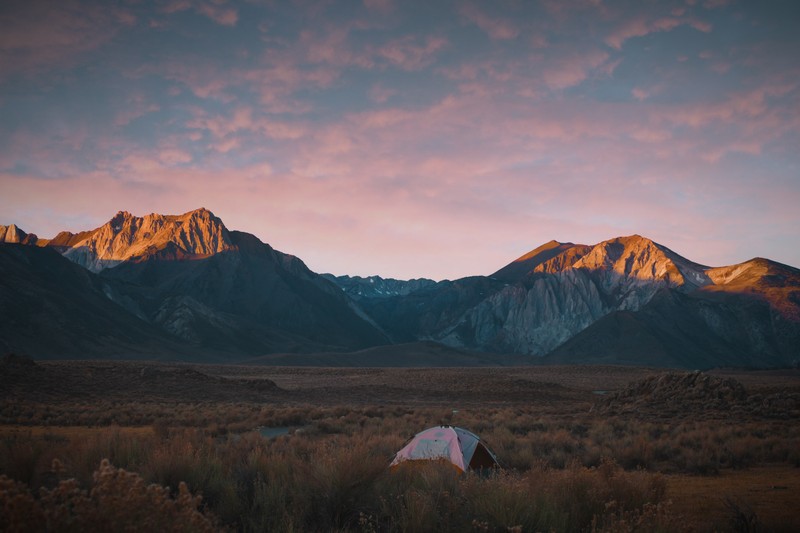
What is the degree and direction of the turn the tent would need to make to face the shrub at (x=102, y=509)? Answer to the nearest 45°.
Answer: approximately 45° to its right
